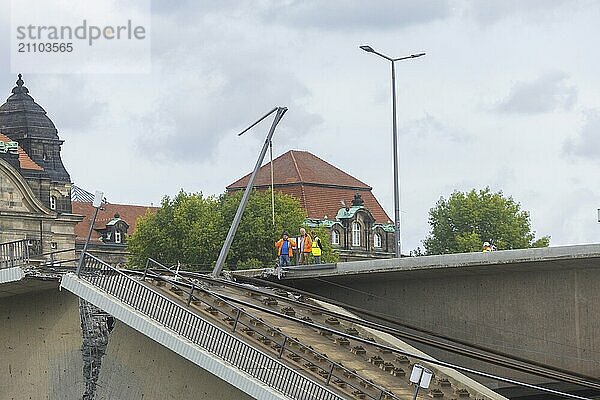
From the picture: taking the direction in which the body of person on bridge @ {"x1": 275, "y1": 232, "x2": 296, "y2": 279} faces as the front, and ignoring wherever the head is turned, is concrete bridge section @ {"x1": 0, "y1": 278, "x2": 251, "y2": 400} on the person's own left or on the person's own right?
on the person's own right

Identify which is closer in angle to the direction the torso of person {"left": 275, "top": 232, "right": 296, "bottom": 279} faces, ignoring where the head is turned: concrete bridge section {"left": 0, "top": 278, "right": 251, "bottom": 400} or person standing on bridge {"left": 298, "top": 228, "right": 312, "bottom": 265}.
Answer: the concrete bridge section

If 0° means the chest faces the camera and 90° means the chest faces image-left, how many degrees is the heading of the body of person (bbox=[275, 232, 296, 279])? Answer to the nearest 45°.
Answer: approximately 0°

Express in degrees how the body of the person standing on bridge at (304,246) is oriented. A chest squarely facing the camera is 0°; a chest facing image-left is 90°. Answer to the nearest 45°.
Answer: approximately 45°
